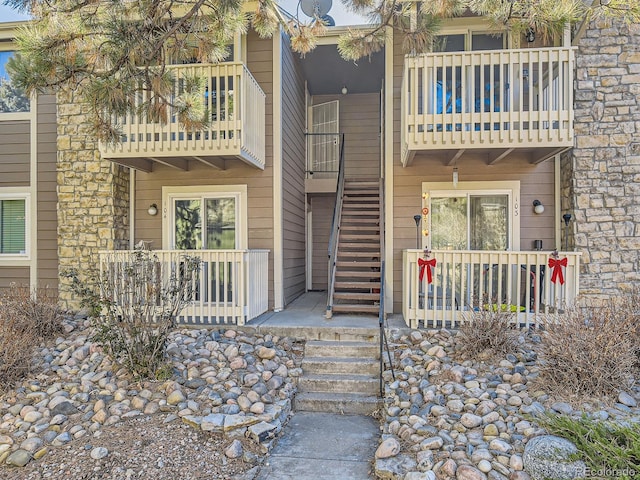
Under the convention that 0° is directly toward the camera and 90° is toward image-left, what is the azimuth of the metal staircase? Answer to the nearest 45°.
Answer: approximately 0°

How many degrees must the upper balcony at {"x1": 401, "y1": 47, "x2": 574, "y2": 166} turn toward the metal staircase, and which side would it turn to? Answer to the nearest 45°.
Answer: approximately 135° to its right

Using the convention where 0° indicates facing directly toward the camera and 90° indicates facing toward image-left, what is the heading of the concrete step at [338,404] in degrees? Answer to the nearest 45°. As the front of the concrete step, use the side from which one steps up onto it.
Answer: approximately 0°

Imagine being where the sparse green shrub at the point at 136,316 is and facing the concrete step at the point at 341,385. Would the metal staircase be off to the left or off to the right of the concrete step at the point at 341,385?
left

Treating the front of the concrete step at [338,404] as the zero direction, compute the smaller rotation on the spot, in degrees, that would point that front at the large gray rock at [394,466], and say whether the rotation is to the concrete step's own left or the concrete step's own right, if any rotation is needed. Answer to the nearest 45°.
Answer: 0° — it already faces it

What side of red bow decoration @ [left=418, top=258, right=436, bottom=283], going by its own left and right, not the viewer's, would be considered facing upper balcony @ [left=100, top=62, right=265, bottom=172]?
right

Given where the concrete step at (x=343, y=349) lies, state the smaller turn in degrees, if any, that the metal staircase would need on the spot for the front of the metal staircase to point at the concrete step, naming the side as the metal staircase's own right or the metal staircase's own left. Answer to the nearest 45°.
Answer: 0° — it already faces it

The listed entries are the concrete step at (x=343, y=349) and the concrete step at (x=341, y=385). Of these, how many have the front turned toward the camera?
2
